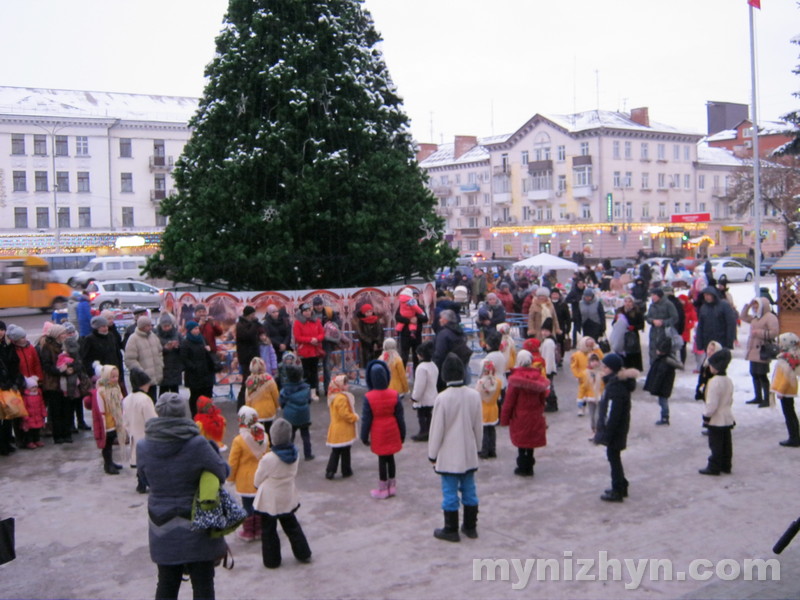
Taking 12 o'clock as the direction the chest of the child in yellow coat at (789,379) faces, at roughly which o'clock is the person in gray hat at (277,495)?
The person in gray hat is roughly at 10 o'clock from the child in yellow coat.

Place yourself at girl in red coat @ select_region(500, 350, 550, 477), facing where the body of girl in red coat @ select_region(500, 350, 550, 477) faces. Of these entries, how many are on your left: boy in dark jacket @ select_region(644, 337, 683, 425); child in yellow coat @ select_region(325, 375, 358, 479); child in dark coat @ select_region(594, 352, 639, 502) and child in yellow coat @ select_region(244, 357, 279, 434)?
2

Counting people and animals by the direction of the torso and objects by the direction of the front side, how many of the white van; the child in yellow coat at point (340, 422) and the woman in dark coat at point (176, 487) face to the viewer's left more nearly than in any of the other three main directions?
1

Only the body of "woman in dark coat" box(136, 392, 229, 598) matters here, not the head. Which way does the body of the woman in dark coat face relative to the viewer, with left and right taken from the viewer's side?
facing away from the viewer

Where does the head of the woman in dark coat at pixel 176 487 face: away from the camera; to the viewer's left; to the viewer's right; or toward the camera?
away from the camera

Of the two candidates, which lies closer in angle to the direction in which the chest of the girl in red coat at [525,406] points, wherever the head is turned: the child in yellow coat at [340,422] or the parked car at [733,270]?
the parked car

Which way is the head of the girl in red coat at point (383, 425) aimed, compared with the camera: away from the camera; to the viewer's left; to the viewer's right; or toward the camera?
away from the camera

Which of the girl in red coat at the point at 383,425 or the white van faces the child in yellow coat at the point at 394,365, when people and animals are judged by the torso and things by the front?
the girl in red coat

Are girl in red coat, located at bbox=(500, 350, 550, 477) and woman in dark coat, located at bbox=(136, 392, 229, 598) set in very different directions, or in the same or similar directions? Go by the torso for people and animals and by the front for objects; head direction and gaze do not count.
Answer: same or similar directions

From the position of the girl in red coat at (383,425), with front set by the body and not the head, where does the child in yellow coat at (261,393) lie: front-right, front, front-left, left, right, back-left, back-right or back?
front-left

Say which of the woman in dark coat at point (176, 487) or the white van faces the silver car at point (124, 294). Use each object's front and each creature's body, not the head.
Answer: the woman in dark coat

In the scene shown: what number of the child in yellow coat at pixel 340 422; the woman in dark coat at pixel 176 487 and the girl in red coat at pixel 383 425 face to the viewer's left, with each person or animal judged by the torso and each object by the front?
0

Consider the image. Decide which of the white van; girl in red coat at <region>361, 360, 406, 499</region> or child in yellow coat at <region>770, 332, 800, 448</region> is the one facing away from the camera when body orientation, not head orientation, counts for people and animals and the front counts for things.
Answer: the girl in red coat

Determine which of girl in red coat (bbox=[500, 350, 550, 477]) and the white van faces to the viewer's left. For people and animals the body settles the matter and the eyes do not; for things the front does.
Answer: the white van

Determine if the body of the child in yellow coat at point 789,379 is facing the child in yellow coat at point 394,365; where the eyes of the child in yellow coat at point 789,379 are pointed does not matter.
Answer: yes

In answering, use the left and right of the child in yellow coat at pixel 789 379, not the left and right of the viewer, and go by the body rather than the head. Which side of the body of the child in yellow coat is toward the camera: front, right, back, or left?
left

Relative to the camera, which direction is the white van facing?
to the viewer's left
